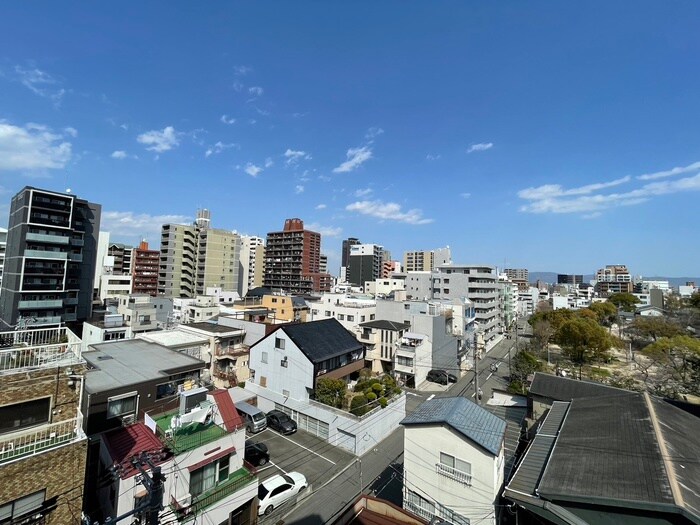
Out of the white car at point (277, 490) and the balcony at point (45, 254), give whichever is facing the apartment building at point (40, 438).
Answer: the balcony

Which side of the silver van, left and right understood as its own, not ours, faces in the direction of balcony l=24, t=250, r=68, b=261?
back

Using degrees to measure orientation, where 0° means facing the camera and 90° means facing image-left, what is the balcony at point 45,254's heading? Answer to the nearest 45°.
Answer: approximately 0°
